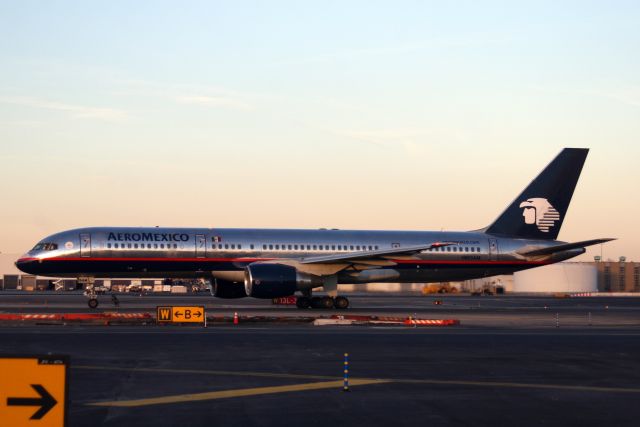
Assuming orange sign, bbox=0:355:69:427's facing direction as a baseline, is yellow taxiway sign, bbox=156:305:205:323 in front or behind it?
behind

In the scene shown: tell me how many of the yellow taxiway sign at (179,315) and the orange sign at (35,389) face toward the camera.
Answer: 2

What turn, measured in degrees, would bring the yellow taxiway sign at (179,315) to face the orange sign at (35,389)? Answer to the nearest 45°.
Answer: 0° — it already faces it

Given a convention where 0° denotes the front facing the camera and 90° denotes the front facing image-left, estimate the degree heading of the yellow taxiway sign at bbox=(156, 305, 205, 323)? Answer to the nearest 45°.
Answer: approximately 0°
